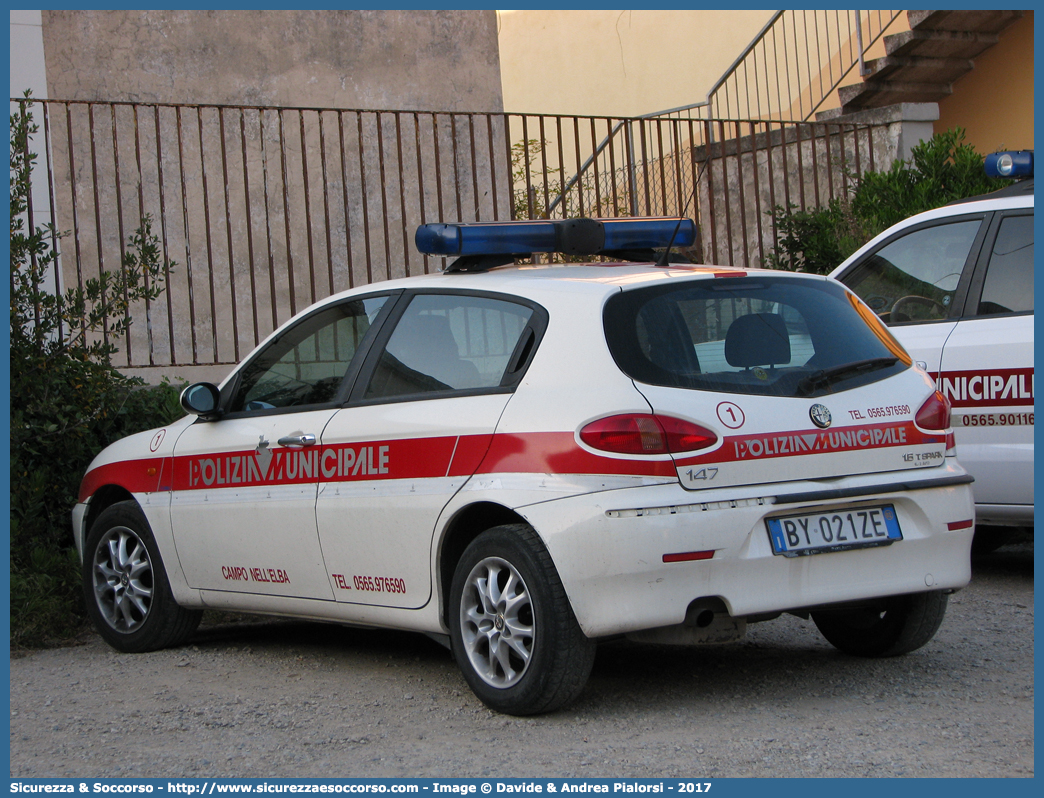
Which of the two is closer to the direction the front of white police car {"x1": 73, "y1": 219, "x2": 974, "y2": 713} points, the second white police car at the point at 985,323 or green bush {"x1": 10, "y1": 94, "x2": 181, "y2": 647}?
the green bush

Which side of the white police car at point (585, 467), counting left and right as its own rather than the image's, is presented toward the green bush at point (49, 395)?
front

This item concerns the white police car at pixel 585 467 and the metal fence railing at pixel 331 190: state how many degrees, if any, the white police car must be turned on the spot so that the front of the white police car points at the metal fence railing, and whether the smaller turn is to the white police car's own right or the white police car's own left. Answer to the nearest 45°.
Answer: approximately 45° to the white police car's own right

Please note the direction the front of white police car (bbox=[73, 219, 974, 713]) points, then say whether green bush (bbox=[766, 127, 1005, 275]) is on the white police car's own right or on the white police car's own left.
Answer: on the white police car's own right

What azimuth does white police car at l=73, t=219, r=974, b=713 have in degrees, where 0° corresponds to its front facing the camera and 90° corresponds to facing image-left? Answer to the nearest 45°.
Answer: approximately 135°
